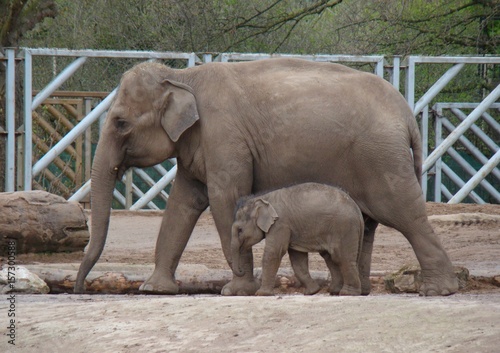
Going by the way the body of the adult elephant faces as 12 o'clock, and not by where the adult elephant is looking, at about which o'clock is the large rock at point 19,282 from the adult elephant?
The large rock is roughly at 12 o'clock from the adult elephant.

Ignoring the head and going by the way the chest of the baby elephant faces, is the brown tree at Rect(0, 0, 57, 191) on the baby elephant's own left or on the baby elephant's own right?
on the baby elephant's own right

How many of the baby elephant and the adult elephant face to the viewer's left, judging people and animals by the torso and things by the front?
2

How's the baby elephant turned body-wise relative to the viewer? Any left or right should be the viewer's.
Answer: facing to the left of the viewer

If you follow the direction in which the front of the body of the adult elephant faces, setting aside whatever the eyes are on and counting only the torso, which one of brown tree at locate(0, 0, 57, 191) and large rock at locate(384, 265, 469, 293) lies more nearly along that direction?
the brown tree

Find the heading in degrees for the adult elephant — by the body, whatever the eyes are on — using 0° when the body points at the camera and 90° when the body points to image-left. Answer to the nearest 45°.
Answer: approximately 90°

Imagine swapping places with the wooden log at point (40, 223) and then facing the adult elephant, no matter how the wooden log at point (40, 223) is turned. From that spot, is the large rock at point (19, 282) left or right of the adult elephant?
right
